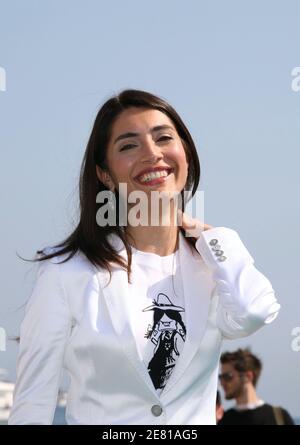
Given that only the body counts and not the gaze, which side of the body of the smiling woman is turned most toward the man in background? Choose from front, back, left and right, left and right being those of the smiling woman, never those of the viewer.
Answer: back

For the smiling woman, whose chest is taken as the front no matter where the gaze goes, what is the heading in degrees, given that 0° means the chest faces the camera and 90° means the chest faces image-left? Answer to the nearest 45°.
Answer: approximately 0°
